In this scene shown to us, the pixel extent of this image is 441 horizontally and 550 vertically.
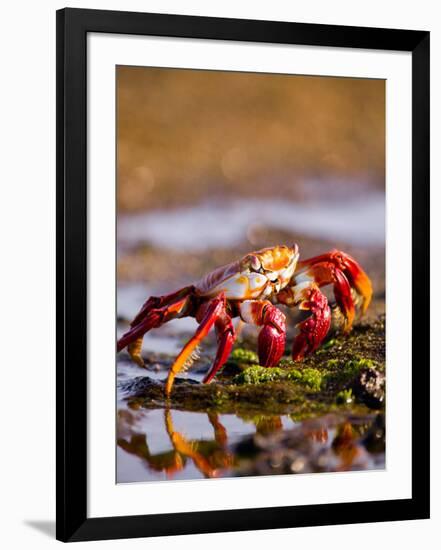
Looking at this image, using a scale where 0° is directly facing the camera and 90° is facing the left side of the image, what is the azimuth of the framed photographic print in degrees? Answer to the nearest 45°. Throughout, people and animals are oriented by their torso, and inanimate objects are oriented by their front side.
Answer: approximately 315°
